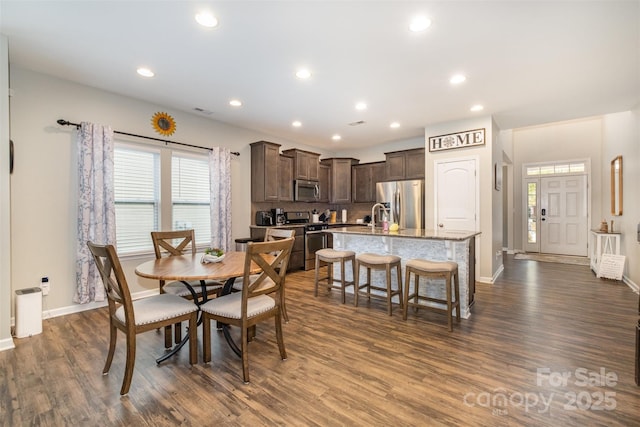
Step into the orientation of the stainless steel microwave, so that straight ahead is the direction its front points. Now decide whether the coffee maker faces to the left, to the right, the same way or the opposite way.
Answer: the same way

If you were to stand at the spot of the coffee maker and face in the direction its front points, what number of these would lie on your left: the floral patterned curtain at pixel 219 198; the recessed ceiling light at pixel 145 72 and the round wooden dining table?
0

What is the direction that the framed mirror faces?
to the viewer's left

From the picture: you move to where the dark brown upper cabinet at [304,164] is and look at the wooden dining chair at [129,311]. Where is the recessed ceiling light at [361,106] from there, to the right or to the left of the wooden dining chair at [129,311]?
left

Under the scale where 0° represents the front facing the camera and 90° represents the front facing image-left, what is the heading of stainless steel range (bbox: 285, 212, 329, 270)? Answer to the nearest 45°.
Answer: approximately 315°

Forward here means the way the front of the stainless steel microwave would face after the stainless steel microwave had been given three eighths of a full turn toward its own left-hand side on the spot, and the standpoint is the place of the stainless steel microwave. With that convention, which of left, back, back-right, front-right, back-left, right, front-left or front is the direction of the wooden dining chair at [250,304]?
back

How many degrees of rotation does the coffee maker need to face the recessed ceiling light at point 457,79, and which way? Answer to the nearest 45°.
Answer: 0° — it already faces it

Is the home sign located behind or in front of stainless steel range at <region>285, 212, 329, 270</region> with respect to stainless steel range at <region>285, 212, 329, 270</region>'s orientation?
in front

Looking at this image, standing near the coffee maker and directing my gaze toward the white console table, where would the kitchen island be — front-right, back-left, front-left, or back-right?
front-right

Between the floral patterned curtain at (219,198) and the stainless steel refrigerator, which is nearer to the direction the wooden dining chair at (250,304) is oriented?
the floral patterned curtain

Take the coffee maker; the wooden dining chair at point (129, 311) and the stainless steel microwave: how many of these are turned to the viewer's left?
0

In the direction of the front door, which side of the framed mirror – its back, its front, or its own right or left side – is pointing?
right

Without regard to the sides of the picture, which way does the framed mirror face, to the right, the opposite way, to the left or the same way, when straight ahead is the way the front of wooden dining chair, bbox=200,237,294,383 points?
the same way
